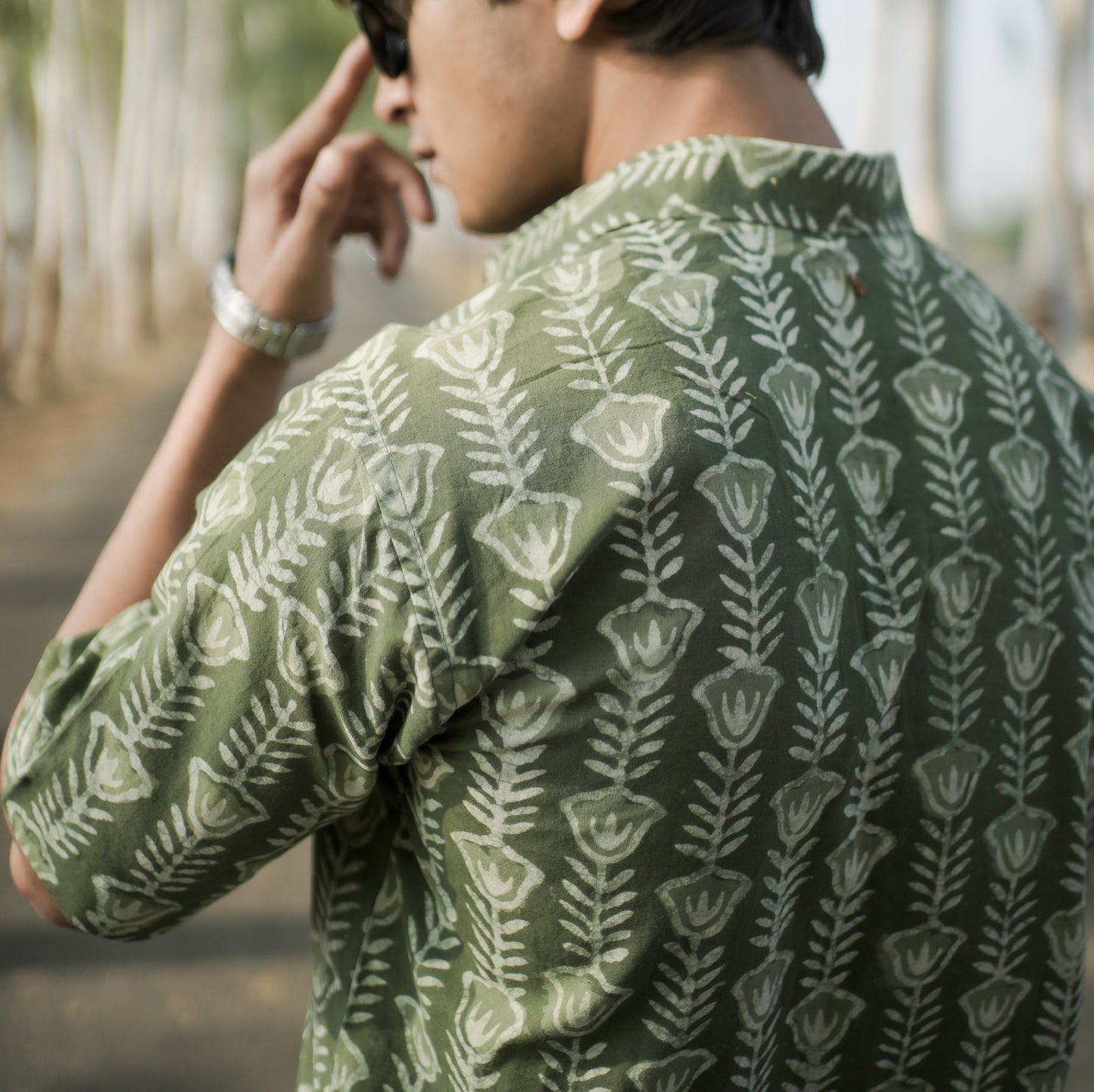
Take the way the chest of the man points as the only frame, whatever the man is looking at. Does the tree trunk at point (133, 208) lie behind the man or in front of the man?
in front

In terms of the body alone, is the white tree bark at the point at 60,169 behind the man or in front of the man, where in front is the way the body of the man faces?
in front

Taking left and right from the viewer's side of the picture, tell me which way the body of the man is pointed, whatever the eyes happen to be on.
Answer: facing away from the viewer and to the left of the viewer

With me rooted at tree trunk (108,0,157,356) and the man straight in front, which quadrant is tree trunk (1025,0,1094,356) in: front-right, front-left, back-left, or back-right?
front-left

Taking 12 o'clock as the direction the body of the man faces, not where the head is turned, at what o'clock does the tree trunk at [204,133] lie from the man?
The tree trunk is roughly at 1 o'clock from the man.

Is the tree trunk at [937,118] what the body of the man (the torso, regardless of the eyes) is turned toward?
no
